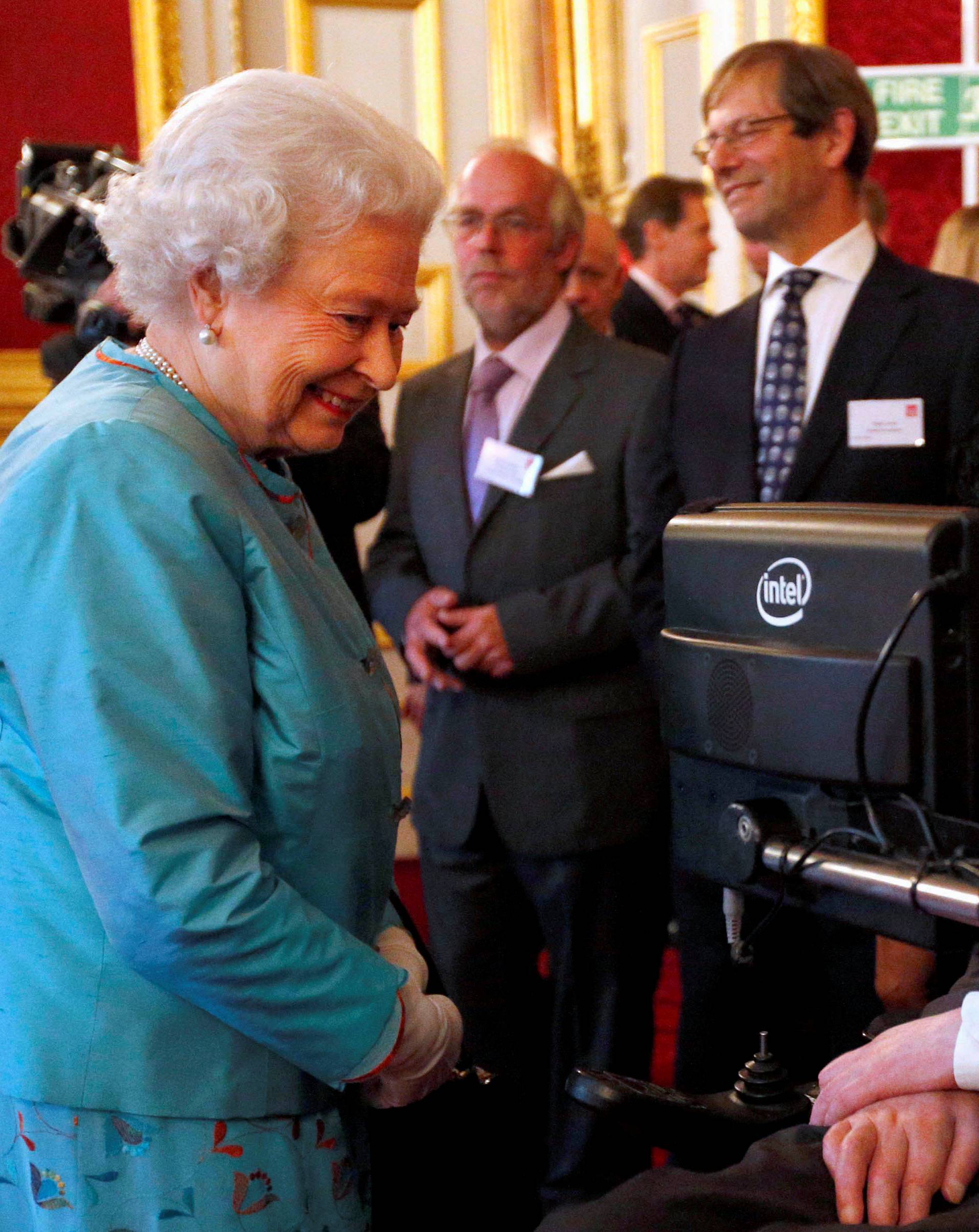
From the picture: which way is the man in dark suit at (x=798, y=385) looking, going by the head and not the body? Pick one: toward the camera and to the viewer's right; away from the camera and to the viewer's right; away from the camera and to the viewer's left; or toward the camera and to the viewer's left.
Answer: toward the camera and to the viewer's left

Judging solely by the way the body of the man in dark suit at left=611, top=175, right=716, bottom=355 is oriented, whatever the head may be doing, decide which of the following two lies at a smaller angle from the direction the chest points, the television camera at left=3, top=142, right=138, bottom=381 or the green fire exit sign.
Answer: the green fire exit sign

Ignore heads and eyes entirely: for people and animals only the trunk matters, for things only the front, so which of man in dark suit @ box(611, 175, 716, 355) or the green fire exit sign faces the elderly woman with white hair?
the green fire exit sign

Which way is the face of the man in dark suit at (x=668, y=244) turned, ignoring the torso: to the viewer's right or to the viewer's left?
to the viewer's right

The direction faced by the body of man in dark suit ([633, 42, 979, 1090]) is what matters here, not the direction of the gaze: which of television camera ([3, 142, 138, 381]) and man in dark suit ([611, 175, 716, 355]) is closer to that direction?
the television camera

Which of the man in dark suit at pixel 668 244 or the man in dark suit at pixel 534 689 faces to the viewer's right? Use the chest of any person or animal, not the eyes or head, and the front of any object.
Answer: the man in dark suit at pixel 668 244

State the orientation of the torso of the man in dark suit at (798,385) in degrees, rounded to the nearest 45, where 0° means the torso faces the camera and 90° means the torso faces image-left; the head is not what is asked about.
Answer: approximately 45°

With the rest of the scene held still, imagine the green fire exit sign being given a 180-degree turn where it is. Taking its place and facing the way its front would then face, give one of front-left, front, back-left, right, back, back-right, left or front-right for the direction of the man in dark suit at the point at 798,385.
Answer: back

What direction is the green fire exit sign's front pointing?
toward the camera

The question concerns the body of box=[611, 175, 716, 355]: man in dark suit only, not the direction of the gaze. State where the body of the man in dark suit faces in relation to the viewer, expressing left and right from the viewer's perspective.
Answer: facing to the right of the viewer

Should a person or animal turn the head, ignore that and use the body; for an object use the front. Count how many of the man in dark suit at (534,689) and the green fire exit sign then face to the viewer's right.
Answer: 0

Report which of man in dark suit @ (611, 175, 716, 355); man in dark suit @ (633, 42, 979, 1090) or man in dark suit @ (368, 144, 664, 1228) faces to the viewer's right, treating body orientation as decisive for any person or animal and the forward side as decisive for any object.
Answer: man in dark suit @ (611, 175, 716, 355)

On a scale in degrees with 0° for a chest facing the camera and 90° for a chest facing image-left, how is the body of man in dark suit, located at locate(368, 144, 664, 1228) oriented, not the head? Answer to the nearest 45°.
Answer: approximately 45°

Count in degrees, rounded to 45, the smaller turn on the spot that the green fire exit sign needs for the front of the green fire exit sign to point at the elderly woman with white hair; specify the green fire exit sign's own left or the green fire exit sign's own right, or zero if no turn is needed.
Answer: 0° — it already faces them
